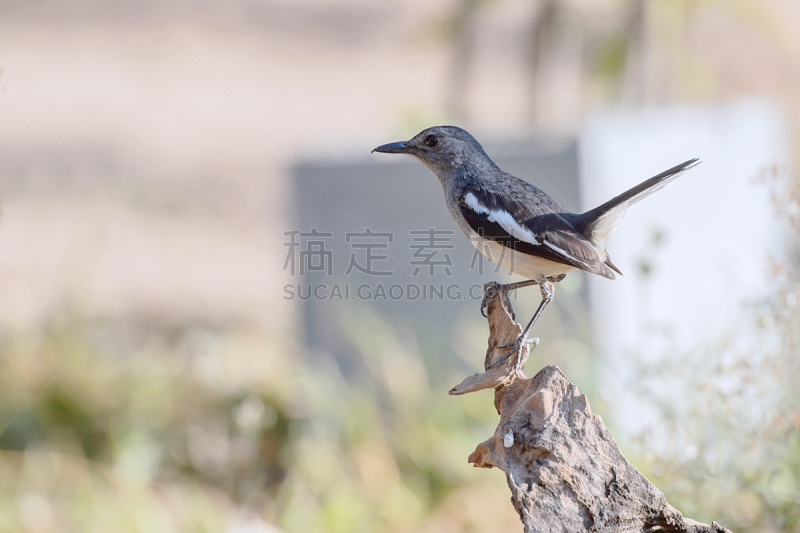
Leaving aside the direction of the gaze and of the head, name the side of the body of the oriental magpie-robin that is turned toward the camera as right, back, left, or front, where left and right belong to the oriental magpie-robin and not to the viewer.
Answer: left
